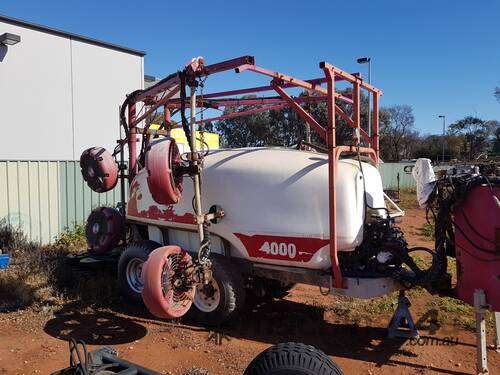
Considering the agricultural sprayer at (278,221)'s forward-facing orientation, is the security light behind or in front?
behind

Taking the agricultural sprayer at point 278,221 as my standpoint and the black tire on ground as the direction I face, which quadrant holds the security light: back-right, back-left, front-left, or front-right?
back-right

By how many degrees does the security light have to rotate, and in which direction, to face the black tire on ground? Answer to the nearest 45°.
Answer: approximately 45° to its right

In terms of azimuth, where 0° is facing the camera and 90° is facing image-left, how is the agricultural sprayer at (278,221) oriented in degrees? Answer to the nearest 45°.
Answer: approximately 315°

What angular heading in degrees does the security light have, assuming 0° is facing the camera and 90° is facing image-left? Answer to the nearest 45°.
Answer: approximately 315°
